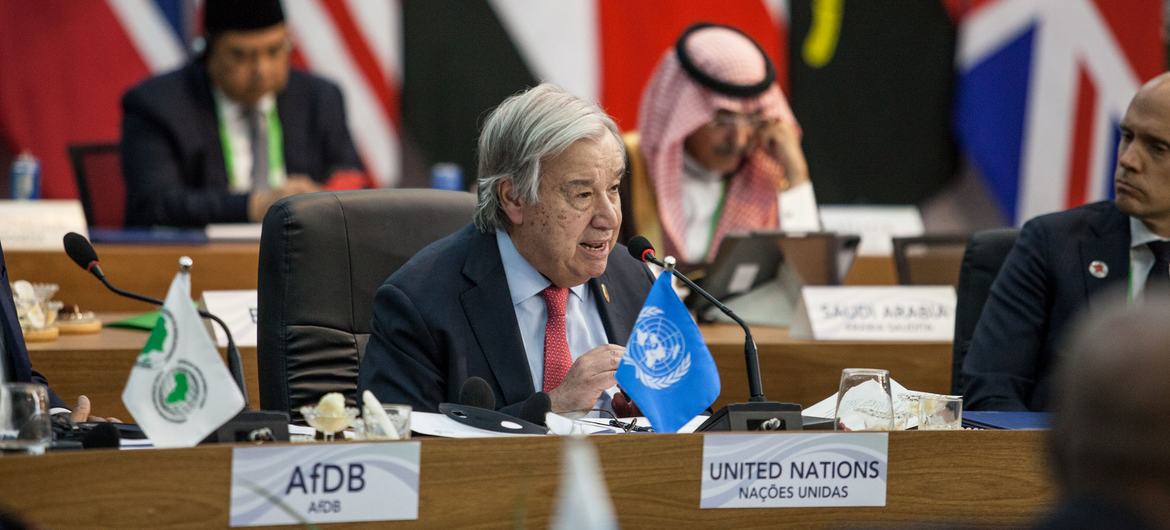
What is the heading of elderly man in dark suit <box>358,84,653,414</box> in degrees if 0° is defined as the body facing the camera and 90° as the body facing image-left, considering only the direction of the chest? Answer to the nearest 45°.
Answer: approximately 315°

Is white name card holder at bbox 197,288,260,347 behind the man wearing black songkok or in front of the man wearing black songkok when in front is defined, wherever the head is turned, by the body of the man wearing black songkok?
in front

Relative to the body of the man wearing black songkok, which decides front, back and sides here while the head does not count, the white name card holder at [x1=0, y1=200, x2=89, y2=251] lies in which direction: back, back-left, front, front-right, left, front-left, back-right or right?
front-right

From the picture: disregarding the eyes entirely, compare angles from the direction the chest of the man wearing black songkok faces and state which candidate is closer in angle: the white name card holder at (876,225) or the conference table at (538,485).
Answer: the conference table

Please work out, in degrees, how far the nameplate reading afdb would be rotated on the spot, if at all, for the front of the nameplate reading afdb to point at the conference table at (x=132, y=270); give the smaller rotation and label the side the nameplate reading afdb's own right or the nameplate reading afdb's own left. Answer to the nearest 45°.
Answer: approximately 180°

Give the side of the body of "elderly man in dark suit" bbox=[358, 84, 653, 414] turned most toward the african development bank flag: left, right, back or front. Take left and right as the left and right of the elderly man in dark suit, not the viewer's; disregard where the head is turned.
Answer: right

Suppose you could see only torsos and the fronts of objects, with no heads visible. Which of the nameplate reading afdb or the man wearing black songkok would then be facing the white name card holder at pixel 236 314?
the man wearing black songkok

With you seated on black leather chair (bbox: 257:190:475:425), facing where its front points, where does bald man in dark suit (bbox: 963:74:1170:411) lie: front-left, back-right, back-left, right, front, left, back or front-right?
front-left

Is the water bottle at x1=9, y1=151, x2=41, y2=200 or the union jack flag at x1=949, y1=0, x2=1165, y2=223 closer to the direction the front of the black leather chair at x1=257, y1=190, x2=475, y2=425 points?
the union jack flag
